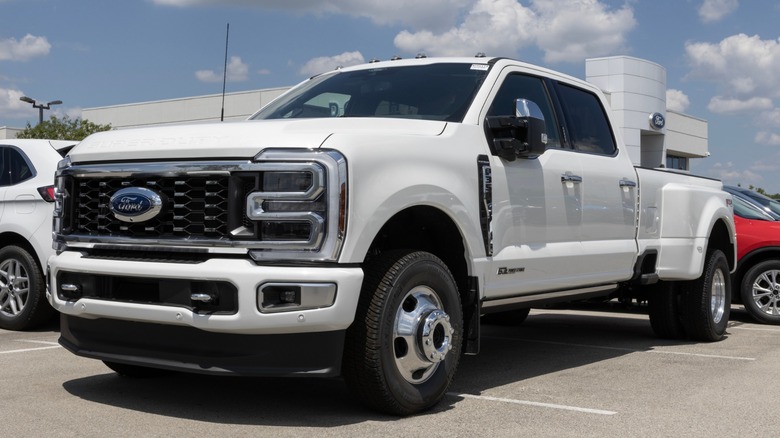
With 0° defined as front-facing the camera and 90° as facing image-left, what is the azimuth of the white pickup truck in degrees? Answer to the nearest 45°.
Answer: approximately 45°

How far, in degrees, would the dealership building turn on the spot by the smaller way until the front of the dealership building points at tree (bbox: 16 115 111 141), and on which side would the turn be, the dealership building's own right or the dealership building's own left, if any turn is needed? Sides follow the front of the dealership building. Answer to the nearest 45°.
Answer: approximately 135° to the dealership building's own right

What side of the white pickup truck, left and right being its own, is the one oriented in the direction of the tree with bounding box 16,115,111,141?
right

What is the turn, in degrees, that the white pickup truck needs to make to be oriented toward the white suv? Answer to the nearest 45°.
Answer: approximately 90° to its right

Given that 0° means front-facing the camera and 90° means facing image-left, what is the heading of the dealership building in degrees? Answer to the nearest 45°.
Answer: approximately 315°

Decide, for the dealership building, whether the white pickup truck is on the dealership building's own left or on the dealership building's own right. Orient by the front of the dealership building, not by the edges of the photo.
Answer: on the dealership building's own right
